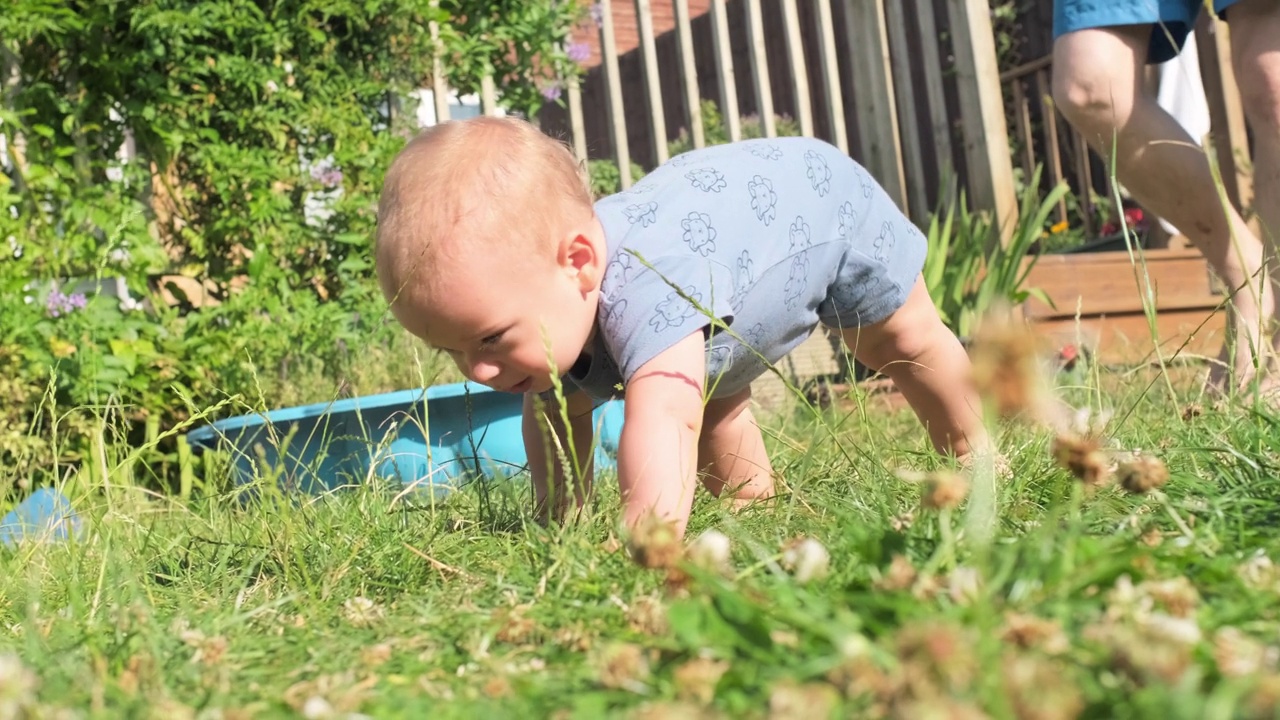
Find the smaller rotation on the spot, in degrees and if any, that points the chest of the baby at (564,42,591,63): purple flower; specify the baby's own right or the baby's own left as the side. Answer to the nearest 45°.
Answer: approximately 135° to the baby's own right

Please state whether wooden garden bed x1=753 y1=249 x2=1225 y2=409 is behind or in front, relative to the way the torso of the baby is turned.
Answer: behind

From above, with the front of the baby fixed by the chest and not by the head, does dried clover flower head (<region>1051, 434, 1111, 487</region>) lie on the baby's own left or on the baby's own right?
on the baby's own left

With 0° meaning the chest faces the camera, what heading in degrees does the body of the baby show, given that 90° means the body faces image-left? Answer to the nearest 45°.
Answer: approximately 45°

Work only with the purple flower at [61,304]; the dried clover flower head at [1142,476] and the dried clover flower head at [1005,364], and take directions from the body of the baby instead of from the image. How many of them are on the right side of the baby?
1

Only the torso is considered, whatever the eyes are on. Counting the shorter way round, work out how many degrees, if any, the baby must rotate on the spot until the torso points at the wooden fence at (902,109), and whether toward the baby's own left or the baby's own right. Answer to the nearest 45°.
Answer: approximately 135° to the baby's own right

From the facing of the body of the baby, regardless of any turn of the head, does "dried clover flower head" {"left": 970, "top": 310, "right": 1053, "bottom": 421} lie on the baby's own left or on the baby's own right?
on the baby's own left

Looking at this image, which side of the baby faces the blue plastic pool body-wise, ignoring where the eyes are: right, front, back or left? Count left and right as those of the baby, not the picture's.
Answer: right

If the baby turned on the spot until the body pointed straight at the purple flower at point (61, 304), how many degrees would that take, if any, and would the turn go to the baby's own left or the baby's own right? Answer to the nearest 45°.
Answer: approximately 90° to the baby's own right
